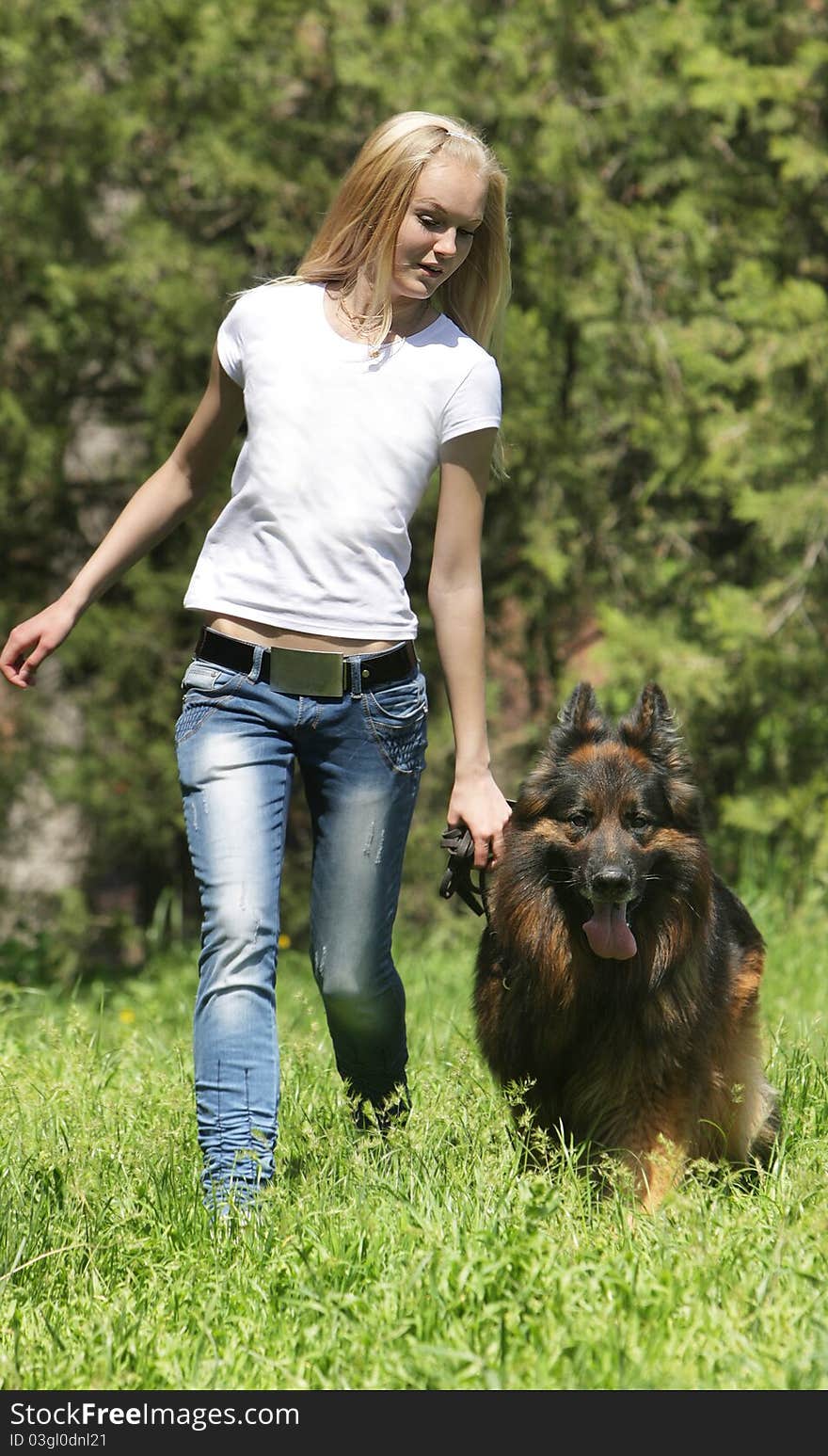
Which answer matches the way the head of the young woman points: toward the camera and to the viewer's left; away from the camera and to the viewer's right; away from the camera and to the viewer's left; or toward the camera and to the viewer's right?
toward the camera and to the viewer's right

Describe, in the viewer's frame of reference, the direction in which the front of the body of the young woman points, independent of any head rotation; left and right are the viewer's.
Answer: facing the viewer

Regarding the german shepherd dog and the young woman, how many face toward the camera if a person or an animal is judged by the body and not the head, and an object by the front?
2
